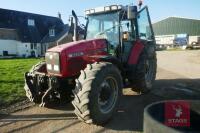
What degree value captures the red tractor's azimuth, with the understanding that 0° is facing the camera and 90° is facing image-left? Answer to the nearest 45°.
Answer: approximately 45°
